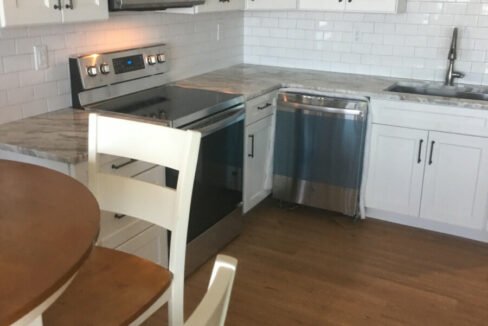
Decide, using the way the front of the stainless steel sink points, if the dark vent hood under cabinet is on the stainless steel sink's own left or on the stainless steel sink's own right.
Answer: on the stainless steel sink's own right

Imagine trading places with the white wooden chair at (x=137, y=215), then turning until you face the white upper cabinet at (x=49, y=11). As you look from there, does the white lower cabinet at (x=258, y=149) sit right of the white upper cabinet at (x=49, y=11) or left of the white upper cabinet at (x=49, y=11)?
right

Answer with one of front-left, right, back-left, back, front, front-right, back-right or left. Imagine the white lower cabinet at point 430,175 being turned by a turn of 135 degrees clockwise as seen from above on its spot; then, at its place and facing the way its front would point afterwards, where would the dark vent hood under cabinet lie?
left

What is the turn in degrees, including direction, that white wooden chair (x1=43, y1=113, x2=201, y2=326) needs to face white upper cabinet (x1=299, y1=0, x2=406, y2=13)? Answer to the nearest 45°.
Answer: approximately 180°

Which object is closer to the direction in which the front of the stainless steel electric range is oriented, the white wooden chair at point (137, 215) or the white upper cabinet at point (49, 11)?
the white wooden chair

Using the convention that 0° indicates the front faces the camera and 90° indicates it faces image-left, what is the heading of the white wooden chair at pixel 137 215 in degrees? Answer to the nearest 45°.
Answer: approximately 45°

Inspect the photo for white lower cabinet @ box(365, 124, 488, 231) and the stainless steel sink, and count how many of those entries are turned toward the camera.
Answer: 2

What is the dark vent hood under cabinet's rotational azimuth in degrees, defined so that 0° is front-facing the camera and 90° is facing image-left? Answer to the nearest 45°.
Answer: approximately 315°

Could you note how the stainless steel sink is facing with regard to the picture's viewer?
facing the viewer

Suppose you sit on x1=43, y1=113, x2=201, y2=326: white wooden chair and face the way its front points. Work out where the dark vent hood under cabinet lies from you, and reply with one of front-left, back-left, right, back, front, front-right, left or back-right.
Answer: back-right

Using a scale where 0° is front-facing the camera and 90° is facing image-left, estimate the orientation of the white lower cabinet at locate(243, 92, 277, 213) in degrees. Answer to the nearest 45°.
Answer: approximately 315°
